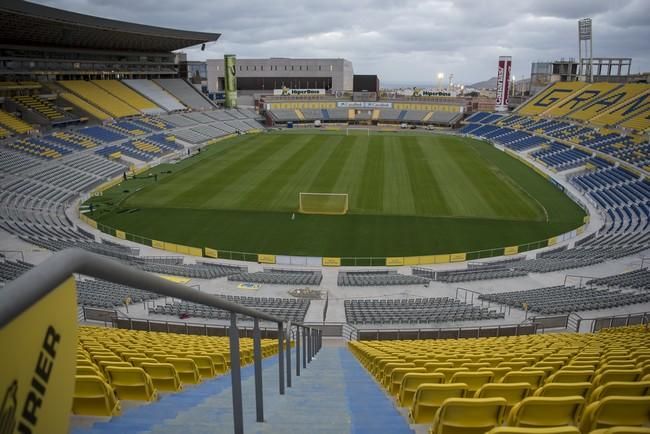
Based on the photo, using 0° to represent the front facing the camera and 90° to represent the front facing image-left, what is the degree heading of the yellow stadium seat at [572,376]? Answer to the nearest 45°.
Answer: approximately 180°

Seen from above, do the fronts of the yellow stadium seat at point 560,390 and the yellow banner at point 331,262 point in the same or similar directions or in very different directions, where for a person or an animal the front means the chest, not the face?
very different directions

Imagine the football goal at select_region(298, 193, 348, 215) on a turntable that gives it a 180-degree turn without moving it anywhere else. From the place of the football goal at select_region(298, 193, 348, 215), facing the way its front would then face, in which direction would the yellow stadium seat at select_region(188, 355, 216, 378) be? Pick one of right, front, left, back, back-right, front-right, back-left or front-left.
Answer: front

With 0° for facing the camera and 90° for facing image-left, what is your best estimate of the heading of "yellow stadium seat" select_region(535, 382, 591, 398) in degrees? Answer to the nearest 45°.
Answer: approximately 180°

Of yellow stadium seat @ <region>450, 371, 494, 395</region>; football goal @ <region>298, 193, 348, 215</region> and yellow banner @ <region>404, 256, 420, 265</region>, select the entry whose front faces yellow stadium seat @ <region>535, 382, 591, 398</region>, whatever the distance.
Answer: the yellow banner

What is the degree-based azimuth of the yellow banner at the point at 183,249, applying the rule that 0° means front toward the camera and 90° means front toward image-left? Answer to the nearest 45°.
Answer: approximately 0°

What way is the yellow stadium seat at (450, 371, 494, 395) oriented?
away from the camera

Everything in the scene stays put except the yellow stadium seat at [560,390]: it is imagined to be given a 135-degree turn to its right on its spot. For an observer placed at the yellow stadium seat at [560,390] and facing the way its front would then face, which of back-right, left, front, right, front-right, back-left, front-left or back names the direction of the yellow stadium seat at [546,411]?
front-right

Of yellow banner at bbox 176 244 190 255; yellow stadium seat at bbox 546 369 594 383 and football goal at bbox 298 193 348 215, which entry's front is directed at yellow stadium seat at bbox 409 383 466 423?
the yellow banner

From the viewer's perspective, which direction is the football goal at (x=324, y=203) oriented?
away from the camera

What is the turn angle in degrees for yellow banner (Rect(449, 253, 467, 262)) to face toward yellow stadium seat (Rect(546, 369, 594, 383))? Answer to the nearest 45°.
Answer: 0° — it already faces it

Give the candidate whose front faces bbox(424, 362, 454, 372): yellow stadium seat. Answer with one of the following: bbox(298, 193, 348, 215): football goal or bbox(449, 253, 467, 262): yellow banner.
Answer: the yellow banner

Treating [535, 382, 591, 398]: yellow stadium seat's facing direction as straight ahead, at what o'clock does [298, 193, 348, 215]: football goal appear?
The football goal is roughly at 11 o'clock from the yellow stadium seat.

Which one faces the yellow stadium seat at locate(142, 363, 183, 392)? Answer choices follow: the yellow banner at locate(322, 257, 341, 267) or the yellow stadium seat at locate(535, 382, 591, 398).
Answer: the yellow banner
